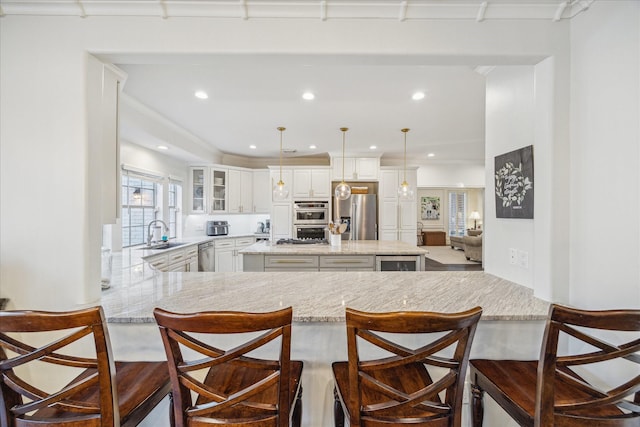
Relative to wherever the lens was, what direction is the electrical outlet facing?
facing the viewer and to the left of the viewer

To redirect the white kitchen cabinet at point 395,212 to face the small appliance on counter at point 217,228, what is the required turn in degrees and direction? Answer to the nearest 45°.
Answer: approximately 90° to its right

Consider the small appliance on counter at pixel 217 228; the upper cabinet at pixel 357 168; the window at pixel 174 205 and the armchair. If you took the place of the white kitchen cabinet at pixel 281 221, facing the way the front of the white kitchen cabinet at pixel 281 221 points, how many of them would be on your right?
2

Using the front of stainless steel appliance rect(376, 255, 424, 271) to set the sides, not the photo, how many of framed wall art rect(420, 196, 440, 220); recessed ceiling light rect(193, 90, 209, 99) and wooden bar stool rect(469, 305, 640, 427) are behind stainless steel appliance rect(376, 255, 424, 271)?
1

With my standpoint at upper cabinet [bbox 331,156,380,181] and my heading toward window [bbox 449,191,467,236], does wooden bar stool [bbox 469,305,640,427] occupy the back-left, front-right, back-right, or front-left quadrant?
back-right

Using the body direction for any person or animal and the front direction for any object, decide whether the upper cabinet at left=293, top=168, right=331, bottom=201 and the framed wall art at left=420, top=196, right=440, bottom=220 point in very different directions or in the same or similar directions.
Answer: same or similar directions

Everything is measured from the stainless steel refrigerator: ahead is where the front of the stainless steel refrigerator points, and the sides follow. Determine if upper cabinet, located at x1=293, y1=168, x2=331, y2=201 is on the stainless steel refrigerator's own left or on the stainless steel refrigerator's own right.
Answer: on the stainless steel refrigerator's own right

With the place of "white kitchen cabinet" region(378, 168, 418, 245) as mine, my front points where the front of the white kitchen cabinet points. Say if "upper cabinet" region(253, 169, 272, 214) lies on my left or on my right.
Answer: on my right

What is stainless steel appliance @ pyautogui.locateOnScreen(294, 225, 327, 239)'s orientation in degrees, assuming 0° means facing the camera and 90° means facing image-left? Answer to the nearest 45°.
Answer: approximately 0°

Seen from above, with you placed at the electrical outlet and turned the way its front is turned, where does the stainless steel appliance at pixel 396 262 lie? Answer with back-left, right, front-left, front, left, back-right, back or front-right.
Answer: right

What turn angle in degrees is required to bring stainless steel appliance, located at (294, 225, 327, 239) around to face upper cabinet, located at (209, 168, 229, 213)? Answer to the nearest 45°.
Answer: approximately 90° to its right

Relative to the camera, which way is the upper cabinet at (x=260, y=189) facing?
toward the camera

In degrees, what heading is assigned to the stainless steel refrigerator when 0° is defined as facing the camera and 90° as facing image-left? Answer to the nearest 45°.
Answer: approximately 0°

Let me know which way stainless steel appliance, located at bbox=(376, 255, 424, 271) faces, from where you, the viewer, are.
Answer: facing the viewer

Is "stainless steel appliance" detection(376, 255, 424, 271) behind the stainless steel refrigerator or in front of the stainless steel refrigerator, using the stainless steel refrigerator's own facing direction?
in front

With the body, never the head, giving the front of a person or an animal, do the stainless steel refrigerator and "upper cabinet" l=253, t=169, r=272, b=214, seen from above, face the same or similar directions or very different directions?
same or similar directions

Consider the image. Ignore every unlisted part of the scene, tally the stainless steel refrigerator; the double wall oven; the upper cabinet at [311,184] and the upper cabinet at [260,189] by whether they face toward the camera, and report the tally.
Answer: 4
